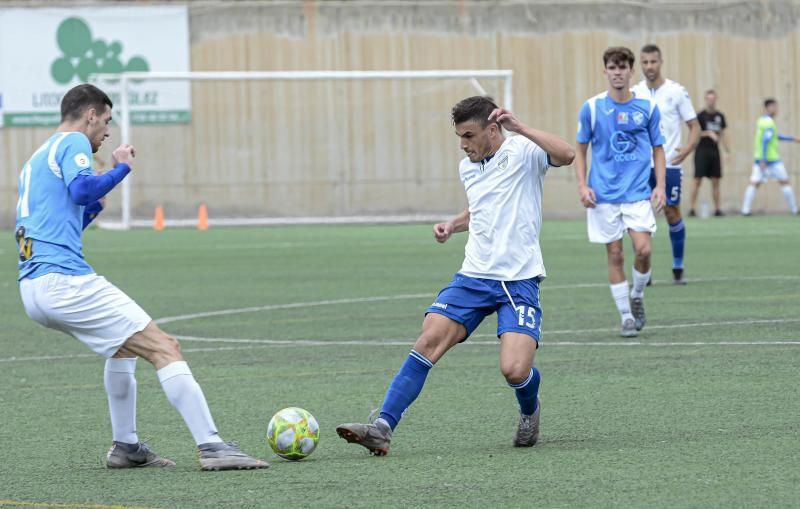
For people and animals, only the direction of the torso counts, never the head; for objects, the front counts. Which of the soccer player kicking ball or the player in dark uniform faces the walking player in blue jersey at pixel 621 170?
the player in dark uniform

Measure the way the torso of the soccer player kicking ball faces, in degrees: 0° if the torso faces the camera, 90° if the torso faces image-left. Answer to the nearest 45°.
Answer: approximately 45°

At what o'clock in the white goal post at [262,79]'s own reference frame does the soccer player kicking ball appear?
The soccer player kicking ball is roughly at 12 o'clock from the white goal post.

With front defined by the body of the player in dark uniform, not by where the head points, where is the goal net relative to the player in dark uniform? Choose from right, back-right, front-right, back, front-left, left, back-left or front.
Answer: right

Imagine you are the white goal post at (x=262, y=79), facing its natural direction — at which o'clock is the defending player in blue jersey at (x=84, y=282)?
The defending player in blue jersey is roughly at 12 o'clock from the white goal post.
